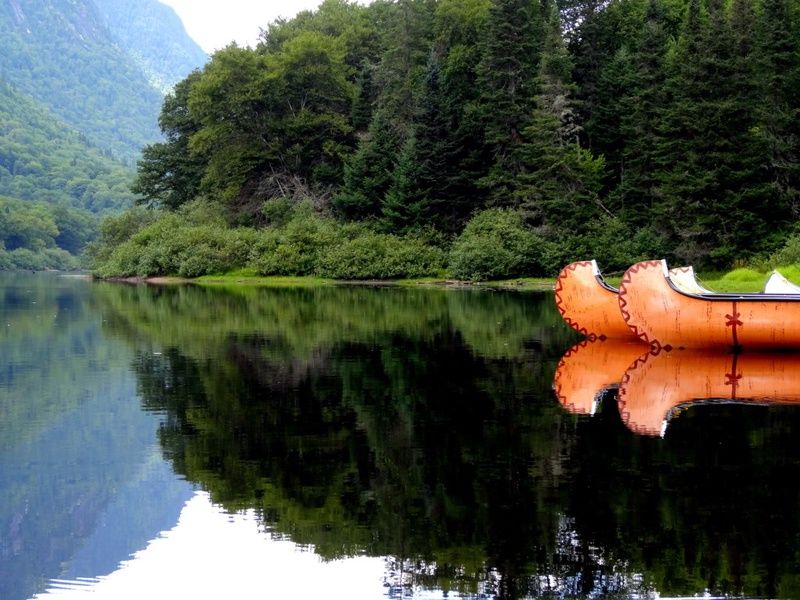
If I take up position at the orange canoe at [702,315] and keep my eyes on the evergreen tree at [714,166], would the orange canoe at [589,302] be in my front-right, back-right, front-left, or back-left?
front-left
